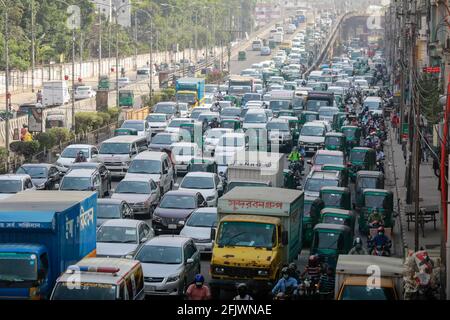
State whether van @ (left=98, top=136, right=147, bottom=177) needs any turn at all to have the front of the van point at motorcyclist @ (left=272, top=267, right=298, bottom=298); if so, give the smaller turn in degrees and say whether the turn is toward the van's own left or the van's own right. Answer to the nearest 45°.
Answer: approximately 45° to the van's own left

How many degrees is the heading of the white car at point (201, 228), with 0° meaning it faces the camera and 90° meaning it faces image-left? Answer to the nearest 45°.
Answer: approximately 45°

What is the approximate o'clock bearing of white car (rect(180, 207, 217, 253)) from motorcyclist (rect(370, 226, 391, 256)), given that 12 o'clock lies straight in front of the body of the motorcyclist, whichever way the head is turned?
The white car is roughly at 3 o'clock from the motorcyclist.

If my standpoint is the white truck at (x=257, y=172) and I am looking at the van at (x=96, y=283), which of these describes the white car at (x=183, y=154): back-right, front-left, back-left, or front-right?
back-right

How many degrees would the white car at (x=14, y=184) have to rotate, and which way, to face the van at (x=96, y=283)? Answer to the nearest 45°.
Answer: approximately 45° to its left

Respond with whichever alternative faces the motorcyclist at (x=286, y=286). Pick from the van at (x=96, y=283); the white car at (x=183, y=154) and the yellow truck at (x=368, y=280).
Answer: the white car

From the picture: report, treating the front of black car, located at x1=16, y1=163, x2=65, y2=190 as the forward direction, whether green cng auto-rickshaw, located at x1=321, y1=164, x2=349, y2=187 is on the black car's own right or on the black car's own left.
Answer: on the black car's own left

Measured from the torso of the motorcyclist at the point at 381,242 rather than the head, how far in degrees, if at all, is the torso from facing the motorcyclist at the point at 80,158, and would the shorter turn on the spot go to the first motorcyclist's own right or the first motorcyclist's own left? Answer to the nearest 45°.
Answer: approximately 135° to the first motorcyclist's own right

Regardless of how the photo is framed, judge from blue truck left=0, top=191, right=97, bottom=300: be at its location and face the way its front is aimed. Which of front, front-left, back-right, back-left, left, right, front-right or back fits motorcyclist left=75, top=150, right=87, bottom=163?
back-right

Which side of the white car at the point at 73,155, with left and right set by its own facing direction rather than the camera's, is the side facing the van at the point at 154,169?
left

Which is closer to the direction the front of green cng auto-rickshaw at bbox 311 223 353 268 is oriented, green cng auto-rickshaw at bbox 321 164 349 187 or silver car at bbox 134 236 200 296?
the silver car

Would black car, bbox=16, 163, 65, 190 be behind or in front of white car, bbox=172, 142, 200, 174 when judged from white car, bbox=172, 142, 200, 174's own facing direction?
in front
